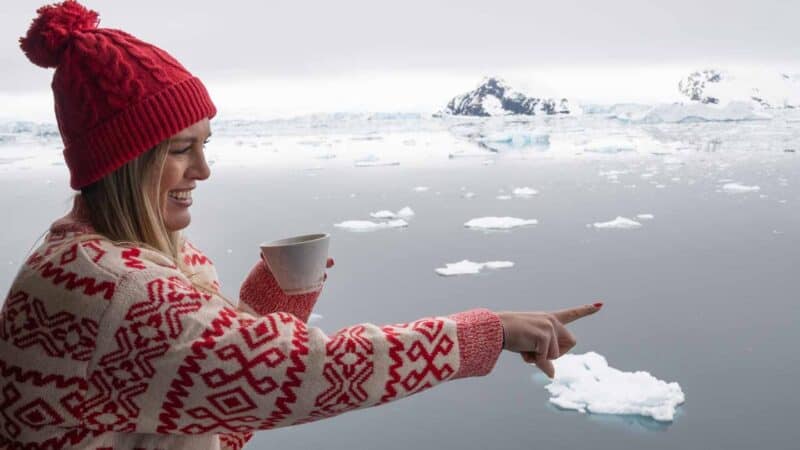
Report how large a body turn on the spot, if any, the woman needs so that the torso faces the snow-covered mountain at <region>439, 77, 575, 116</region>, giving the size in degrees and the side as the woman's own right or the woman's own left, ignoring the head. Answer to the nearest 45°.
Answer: approximately 90° to the woman's own left

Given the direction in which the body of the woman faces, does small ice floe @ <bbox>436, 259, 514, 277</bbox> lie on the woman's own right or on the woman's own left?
on the woman's own left

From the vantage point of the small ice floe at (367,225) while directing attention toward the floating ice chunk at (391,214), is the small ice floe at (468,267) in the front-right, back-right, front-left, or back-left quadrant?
back-right

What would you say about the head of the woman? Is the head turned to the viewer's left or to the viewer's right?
to the viewer's right

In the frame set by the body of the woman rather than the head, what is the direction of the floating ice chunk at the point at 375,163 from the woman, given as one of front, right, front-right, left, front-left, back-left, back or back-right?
left

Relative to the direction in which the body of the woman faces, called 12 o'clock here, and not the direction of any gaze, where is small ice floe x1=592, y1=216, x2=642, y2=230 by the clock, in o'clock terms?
The small ice floe is roughly at 10 o'clock from the woman.

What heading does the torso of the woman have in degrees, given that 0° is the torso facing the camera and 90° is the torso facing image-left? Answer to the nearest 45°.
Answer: approximately 270°

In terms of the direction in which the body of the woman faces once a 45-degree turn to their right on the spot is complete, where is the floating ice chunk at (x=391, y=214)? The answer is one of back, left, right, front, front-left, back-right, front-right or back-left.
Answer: back-left

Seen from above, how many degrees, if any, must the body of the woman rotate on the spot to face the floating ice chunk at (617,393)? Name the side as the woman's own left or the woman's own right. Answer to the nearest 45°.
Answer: approximately 45° to the woman's own left

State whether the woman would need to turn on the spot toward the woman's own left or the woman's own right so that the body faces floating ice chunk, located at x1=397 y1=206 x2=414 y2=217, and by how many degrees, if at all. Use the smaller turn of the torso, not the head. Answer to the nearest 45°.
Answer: approximately 90° to the woman's own left
